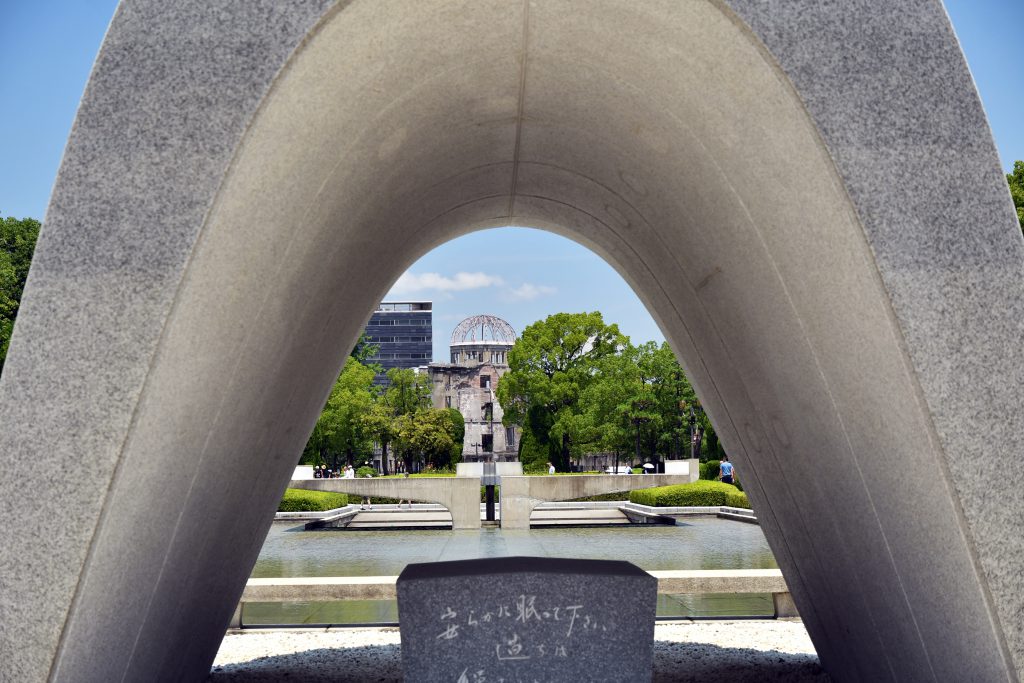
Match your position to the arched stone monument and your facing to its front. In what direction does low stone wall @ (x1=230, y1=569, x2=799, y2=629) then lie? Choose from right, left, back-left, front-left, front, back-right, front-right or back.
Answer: back

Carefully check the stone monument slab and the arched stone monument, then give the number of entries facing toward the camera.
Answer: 2

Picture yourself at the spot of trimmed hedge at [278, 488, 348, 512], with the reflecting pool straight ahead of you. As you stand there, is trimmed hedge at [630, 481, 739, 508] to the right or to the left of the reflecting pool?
left

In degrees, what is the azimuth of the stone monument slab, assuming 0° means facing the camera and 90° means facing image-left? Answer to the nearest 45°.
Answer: approximately 0°

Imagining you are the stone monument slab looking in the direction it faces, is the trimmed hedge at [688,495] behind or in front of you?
behind

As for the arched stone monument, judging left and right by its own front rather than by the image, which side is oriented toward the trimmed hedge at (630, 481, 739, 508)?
back

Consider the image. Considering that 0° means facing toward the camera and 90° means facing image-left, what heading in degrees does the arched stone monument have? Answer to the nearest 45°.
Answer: approximately 0°

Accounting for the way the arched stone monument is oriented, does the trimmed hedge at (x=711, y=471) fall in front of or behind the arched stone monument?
behind

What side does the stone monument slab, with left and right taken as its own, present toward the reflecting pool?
back
